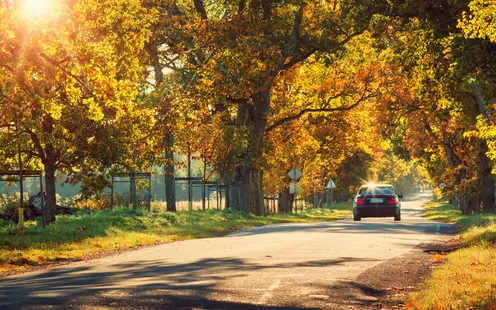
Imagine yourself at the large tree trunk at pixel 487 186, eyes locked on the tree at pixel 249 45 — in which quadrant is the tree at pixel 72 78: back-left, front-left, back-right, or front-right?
front-left

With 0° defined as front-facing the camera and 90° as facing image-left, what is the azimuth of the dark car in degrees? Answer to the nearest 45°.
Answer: approximately 180°

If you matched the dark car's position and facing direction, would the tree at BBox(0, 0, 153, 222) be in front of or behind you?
behind

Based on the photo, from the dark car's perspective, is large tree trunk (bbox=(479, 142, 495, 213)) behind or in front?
in front

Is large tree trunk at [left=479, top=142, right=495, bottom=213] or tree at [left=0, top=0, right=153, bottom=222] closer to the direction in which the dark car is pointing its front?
the large tree trunk
